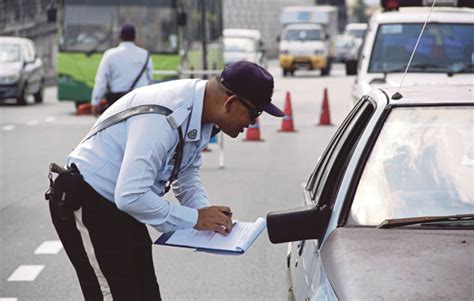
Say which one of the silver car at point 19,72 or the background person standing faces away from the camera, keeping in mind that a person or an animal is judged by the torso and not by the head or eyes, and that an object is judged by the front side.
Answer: the background person standing

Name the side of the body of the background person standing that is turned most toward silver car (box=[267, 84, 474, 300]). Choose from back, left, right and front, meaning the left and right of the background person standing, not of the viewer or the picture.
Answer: back

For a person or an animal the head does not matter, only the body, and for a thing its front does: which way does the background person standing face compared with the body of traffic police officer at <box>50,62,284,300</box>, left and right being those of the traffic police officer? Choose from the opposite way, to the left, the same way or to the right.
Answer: to the left

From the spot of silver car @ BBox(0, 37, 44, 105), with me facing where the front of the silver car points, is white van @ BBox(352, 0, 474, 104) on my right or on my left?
on my left

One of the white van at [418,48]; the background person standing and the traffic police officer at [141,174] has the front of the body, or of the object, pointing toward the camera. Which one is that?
the white van

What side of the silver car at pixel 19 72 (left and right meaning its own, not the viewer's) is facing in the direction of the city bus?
left

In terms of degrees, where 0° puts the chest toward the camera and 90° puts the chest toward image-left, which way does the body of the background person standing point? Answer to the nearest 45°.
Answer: approximately 180°

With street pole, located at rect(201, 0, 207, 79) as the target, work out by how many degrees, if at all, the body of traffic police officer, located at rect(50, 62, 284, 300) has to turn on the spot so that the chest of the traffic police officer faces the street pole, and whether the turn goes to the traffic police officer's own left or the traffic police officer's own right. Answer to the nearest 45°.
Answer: approximately 90° to the traffic police officer's own left

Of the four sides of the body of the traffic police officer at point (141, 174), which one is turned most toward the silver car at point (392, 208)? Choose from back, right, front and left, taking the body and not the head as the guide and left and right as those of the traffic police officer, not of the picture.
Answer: front

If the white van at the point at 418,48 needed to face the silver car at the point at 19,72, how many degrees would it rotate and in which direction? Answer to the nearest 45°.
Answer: approximately 135° to its right

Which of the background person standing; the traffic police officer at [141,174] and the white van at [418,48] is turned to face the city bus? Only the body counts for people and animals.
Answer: the background person standing

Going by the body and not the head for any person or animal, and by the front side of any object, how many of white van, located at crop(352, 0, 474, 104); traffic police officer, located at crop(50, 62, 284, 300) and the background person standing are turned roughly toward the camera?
1

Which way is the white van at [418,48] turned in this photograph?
toward the camera

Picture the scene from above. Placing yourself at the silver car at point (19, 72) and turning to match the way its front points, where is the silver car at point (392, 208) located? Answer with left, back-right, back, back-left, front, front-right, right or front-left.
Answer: front-left

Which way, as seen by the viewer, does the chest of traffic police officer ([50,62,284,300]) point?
to the viewer's right

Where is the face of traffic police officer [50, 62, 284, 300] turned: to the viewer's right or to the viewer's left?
to the viewer's right

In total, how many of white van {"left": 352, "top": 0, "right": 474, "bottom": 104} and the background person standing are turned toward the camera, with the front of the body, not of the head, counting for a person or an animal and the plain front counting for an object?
1
